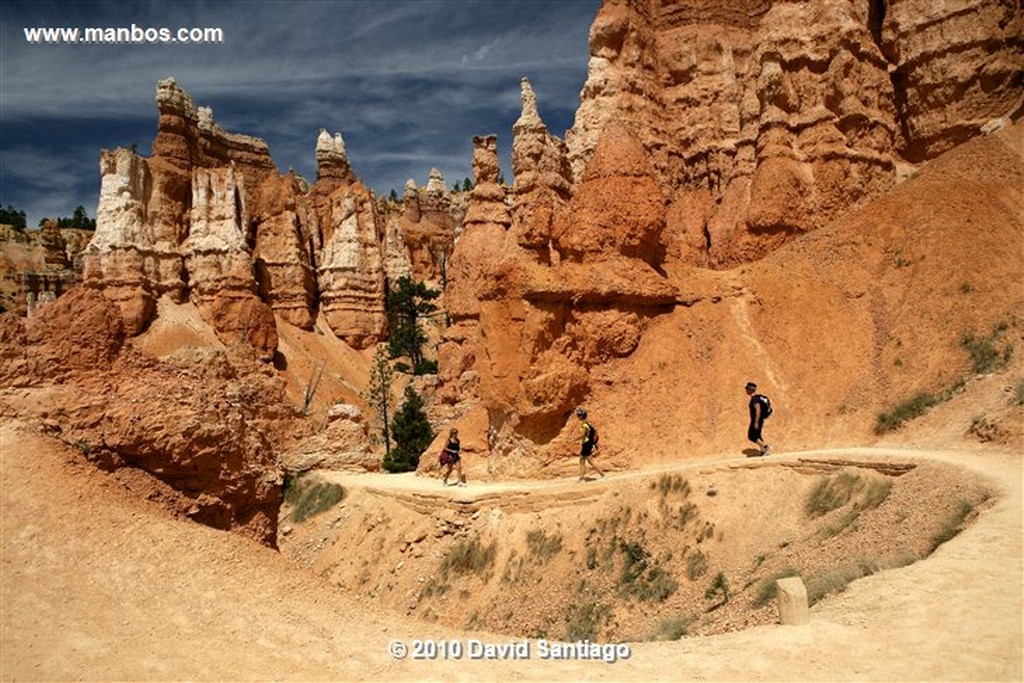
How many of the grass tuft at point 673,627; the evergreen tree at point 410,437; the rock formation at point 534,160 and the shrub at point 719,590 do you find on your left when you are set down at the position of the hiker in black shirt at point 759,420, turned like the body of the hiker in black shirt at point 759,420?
2

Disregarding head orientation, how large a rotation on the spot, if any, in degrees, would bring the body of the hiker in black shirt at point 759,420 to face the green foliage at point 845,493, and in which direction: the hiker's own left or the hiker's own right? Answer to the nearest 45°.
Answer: approximately 90° to the hiker's own left

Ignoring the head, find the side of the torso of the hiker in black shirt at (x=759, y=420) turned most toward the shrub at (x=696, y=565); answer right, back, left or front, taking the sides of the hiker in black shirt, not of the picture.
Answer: left

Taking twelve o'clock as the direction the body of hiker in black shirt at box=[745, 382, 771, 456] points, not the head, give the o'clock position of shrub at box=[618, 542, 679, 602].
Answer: The shrub is roughly at 10 o'clock from the hiker in black shirt.

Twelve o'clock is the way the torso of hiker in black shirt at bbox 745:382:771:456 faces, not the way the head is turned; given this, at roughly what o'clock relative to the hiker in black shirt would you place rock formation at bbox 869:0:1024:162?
The rock formation is roughly at 4 o'clock from the hiker in black shirt.

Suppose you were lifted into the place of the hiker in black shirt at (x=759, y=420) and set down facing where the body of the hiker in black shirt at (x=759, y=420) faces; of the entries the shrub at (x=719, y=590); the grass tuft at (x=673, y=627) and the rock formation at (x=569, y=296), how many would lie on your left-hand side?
2

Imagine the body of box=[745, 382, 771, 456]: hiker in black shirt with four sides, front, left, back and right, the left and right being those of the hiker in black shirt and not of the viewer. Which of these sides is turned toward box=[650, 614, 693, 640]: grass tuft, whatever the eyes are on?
left

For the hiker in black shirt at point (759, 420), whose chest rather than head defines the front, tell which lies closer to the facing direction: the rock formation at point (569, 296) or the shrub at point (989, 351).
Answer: the rock formation

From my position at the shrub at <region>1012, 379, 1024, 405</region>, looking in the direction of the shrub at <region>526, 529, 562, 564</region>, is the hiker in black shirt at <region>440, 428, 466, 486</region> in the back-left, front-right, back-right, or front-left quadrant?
front-right

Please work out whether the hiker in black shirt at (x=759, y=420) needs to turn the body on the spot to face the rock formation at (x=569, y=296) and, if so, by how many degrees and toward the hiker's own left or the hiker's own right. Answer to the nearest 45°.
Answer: approximately 45° to the hiker's own right

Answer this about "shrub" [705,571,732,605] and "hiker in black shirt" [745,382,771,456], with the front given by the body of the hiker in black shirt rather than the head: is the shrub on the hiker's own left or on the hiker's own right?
on the hiker's own left

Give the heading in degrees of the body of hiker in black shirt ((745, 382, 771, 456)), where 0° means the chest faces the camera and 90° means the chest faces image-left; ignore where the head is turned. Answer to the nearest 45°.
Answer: approximately 90°

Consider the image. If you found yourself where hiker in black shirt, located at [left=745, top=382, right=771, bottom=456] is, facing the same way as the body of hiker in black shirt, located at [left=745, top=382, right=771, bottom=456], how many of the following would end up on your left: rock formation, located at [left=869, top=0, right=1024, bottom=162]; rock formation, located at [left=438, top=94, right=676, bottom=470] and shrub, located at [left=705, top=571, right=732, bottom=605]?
1

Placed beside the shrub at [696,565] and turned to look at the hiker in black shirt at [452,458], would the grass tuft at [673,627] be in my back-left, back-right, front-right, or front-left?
back-left

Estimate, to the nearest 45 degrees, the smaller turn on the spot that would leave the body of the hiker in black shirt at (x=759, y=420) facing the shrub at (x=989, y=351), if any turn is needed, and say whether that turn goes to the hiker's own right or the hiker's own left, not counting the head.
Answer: approximately 135° to the hiker's own right

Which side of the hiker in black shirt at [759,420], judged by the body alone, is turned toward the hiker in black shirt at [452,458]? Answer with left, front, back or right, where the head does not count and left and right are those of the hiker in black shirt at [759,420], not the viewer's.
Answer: front

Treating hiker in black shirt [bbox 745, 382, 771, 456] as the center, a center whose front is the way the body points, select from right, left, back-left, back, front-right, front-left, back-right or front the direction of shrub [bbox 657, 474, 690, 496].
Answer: front-left

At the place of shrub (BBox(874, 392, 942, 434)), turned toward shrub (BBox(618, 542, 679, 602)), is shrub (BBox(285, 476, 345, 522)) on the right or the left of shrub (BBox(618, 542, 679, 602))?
right
